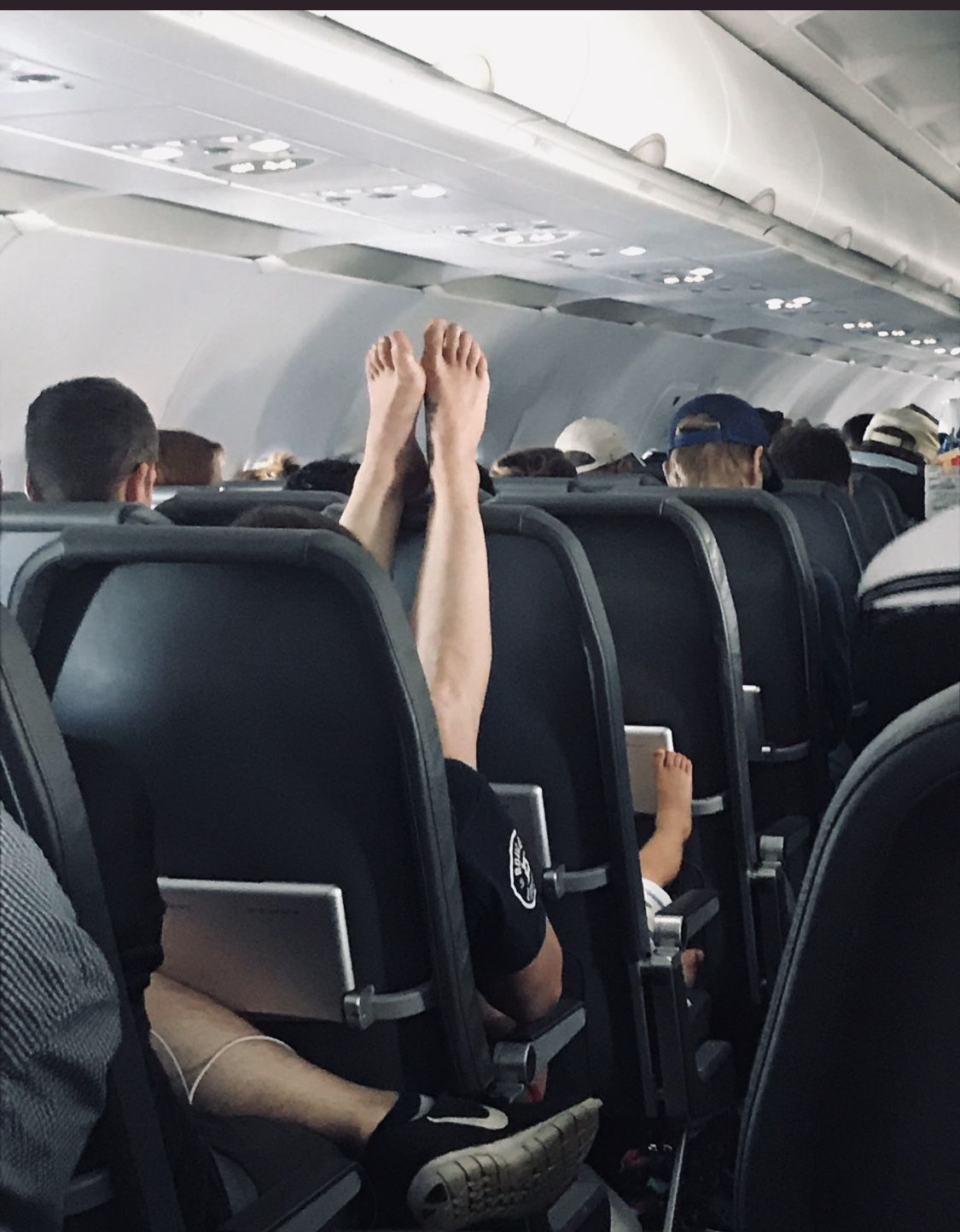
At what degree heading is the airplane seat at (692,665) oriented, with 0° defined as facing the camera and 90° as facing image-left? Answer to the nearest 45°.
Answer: approximately 225°

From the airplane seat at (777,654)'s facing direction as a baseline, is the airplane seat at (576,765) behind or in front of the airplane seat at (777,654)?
behind

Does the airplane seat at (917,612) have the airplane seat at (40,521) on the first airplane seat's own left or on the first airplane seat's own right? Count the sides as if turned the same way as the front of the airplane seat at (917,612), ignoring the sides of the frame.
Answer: on the first airplane seat's own left

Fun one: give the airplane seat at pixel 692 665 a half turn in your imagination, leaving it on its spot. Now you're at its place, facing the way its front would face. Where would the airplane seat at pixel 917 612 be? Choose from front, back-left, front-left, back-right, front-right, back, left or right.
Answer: front-left

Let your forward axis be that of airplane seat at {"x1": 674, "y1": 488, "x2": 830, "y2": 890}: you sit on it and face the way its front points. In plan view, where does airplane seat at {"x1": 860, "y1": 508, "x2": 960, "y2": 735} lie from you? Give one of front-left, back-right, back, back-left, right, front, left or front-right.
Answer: back-right

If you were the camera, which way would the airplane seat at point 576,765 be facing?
facing away from the viewer and to the right of the viewer

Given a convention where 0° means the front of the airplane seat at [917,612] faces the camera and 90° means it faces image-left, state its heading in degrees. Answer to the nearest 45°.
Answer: approximately 180°

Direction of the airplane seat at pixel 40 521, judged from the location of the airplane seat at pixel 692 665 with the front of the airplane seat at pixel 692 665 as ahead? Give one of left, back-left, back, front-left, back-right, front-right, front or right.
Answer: back

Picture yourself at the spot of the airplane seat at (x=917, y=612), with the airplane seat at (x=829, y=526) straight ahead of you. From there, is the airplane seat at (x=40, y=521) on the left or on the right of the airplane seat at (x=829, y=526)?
left
